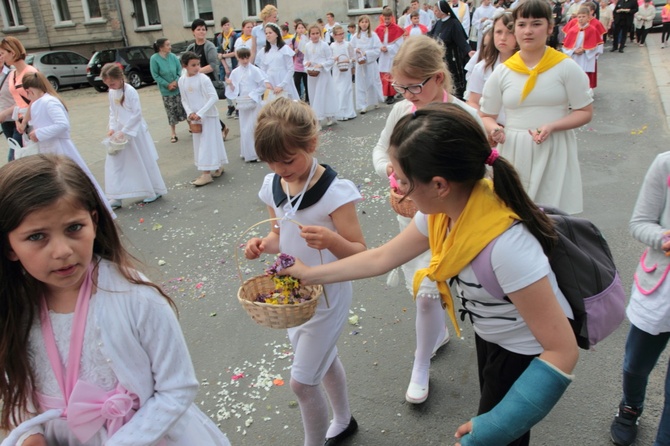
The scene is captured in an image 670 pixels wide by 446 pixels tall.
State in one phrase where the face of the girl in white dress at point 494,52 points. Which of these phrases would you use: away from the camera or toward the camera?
toward the camera

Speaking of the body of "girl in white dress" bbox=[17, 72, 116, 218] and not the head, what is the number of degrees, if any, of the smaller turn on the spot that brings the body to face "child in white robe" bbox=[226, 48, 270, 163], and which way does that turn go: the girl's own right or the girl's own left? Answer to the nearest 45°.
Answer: approximately 135° to the girl's own right

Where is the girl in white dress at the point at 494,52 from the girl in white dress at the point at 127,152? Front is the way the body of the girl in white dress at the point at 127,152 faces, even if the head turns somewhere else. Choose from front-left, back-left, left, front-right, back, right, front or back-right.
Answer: left

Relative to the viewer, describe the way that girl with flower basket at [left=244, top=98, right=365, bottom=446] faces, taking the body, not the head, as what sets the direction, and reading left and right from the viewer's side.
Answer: facing the viewer and to the left of the viewer

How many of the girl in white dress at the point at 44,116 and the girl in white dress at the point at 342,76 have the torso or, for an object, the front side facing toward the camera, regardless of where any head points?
1

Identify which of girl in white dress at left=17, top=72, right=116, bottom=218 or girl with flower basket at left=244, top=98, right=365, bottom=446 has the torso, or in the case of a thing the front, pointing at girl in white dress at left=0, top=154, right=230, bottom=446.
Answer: the girl with flower basket

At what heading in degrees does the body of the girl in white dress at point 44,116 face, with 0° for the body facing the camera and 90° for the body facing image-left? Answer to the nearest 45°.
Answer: approximately 90°

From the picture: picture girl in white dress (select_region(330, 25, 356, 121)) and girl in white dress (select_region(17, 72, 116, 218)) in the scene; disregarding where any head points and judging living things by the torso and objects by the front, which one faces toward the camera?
girl in white dress (select_region(330, 25, 356, 121))

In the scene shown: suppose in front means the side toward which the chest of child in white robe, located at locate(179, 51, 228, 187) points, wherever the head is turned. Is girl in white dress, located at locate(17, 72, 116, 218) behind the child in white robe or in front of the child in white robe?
in front

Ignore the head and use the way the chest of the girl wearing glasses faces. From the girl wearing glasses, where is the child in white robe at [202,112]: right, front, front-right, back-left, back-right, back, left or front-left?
right

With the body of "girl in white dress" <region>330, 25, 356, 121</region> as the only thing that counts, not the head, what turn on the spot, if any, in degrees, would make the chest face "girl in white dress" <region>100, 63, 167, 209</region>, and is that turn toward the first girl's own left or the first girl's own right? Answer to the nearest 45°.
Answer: approximately 45° to the first girl's own right

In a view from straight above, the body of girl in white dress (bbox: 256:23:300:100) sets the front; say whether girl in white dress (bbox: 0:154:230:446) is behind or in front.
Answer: in front

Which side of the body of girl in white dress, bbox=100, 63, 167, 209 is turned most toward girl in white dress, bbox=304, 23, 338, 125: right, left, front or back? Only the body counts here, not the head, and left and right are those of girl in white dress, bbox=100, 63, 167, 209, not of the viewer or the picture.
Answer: back

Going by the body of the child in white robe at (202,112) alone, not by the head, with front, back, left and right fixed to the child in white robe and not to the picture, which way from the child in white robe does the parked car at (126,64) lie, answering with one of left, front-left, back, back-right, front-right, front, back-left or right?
back-right

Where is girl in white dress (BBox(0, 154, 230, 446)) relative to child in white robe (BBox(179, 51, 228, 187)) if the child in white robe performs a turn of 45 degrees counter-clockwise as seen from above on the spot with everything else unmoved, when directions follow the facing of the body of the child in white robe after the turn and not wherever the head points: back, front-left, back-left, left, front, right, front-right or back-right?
front

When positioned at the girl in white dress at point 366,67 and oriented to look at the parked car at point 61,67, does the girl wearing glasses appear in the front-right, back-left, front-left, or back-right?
back-left
